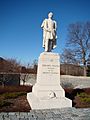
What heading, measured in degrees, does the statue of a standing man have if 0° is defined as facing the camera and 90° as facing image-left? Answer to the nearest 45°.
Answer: approximately 0°
